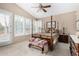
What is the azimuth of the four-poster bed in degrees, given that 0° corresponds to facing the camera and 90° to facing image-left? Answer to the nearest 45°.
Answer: approximately 45°

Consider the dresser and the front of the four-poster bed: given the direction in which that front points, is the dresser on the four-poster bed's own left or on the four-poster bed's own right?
on the four-poster bed's own left

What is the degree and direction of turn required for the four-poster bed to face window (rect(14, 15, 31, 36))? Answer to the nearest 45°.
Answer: approximately 45° to its right

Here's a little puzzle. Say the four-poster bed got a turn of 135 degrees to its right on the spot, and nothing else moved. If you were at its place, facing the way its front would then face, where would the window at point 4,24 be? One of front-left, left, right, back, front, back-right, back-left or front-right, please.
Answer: left
